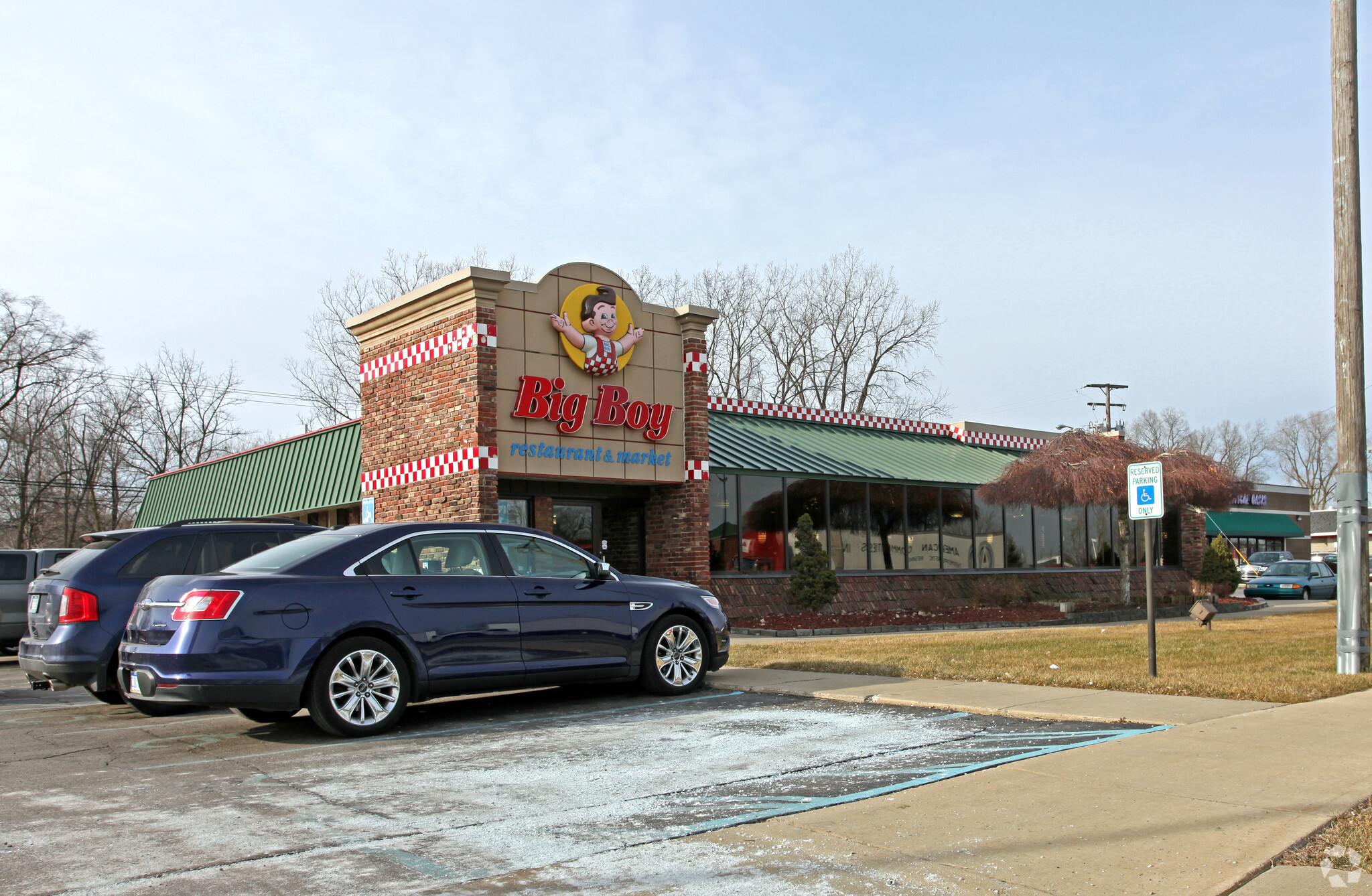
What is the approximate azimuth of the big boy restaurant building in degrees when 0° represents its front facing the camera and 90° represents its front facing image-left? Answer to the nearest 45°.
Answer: approximately 315°

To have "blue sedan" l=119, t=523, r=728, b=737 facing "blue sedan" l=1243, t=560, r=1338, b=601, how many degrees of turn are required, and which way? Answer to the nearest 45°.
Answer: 0° — it already faces it

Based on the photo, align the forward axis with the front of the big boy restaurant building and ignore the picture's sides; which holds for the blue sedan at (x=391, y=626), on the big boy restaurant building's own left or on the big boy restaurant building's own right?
on the big boy restaurant building's own right

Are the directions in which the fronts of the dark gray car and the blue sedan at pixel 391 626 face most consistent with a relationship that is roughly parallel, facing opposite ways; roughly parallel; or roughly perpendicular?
roughly parallel

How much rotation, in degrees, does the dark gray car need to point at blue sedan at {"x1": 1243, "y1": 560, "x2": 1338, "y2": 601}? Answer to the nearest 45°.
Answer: approximately 45° to its right

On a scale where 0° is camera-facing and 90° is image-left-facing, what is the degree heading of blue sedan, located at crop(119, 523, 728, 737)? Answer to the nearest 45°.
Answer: approximately 225°

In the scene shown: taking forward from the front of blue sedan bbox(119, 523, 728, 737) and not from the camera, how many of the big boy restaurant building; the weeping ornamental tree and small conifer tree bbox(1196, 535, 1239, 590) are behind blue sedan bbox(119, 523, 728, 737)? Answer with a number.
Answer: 0

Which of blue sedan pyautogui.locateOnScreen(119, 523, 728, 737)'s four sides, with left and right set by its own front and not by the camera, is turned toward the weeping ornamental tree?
front

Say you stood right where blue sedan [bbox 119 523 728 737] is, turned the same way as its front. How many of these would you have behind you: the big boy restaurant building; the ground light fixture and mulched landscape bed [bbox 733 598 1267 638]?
0

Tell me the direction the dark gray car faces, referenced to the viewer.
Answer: facing away from the viewer and to the right of the viewer

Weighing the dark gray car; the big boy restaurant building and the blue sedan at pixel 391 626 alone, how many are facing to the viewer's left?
0

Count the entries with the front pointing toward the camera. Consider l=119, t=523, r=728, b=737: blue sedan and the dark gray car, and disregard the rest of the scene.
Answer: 0
